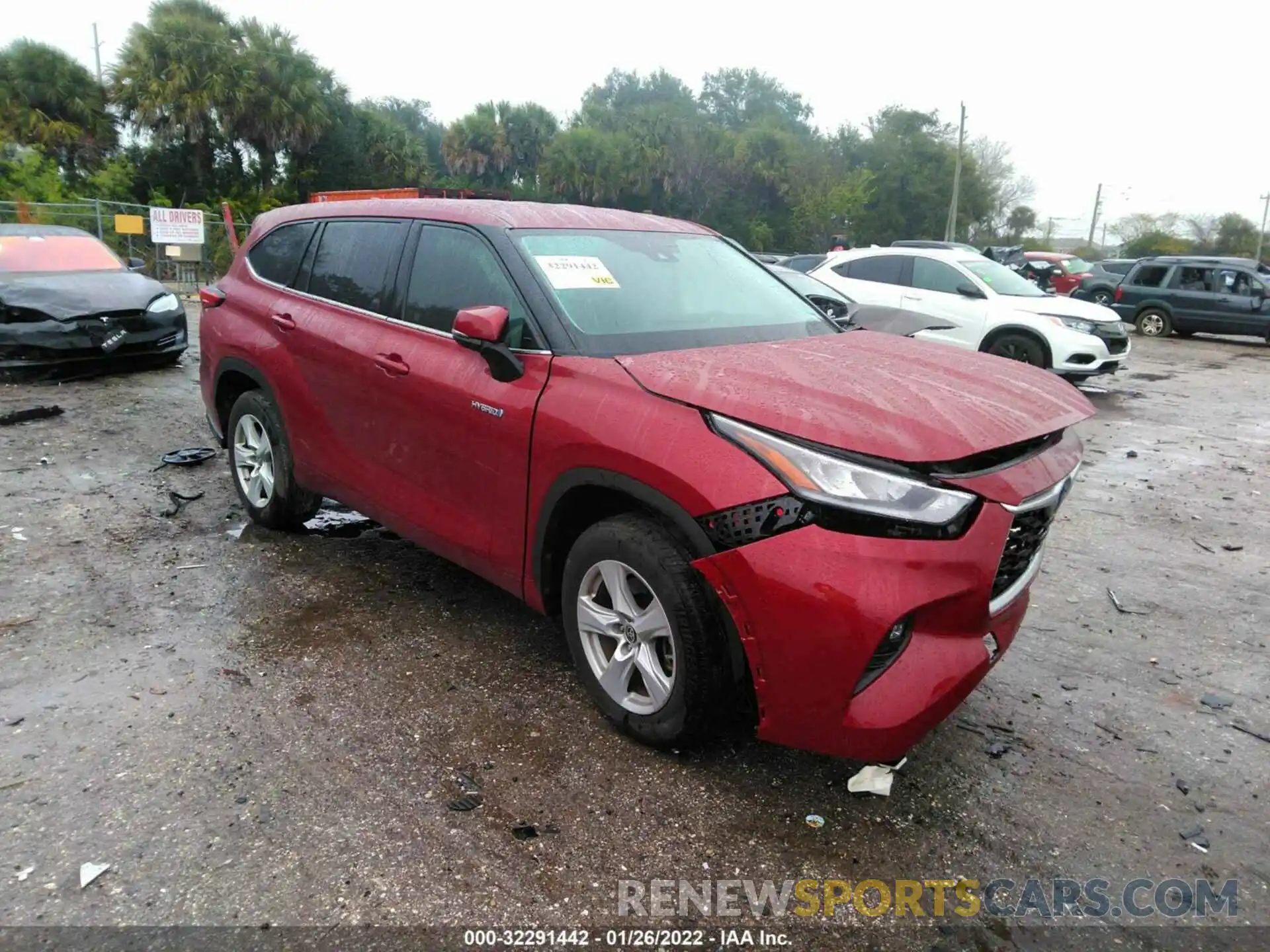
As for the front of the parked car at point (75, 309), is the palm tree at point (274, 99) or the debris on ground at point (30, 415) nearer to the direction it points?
the debris on ground

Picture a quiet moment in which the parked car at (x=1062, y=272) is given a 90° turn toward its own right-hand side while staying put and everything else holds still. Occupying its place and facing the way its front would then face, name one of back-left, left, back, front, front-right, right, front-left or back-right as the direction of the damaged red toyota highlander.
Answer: front-left

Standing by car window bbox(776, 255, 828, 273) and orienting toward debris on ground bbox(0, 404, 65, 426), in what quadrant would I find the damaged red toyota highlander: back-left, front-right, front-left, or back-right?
front-left

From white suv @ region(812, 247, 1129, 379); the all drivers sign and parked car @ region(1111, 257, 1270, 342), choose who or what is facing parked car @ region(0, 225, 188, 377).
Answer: the all drivers sign

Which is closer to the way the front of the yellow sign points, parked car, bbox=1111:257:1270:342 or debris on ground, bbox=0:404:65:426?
the debris on ground

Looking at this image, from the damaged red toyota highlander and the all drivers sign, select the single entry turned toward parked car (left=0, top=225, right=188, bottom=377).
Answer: the all drivers sign

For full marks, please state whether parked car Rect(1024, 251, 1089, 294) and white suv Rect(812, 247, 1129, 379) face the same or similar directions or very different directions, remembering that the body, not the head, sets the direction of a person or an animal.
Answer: same or similar directions

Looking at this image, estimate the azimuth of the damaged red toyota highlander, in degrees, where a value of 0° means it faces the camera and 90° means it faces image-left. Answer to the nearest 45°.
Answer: approximately 315°

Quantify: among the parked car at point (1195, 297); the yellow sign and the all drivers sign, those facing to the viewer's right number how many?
1

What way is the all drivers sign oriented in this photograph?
toward the camera

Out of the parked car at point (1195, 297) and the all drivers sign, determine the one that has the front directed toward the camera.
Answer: the all drivers sign

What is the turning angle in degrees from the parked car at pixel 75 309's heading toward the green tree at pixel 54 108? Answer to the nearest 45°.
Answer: approximately 135° to its left

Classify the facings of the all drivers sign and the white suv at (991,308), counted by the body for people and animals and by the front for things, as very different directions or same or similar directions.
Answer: same or similar directions

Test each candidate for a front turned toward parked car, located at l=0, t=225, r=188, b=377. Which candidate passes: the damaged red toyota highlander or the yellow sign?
the yellow sign

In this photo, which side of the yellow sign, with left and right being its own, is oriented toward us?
front

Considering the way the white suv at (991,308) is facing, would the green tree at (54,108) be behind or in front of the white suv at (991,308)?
behind

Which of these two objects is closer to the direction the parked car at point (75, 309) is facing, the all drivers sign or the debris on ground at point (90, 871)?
the debris on ground

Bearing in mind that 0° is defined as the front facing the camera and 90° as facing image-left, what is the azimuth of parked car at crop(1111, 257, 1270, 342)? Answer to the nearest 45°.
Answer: approximately 270°
